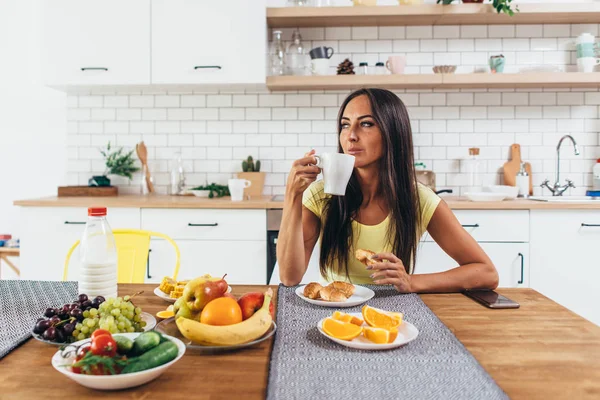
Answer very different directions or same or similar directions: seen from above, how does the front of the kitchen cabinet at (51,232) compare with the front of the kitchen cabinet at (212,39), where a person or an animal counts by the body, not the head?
same or similar directions

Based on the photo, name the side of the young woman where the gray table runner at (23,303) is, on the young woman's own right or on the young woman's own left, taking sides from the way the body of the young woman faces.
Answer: on the young woman's own right

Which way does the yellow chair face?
toward the camera

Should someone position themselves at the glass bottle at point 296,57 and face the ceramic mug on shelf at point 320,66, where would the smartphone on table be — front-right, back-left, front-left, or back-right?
front-right

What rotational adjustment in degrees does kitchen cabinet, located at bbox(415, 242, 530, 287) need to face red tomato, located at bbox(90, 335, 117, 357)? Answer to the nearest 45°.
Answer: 0° — it already faces it

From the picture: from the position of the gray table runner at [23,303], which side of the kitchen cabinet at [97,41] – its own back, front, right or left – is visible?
front

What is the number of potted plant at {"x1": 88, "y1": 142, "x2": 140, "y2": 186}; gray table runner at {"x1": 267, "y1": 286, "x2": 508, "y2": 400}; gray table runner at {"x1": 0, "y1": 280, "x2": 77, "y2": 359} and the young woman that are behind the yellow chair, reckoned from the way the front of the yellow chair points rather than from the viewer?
1

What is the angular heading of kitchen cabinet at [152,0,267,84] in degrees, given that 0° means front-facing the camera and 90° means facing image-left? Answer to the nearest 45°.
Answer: approximately 0°

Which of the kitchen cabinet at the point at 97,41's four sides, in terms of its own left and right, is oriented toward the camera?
front

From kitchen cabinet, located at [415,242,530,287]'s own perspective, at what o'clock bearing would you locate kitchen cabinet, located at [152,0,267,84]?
kitchen cabinet, located at [152,0,267,84] is roughly at 3 o'clock from kitchen cabinet, located at [415,242,530,287].

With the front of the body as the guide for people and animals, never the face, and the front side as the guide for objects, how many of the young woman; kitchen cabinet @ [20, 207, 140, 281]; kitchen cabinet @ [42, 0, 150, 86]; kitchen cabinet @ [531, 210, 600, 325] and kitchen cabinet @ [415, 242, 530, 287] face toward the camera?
5

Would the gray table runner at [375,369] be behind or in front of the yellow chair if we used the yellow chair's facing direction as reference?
in front

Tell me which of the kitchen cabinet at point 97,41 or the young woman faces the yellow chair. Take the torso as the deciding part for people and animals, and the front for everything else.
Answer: the kitchen cabinet

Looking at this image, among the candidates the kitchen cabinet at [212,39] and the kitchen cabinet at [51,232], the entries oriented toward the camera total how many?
2
